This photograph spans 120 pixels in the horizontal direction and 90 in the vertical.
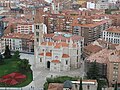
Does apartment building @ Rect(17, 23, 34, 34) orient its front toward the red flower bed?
yes

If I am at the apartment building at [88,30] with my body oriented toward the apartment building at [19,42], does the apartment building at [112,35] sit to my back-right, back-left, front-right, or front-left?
back-left

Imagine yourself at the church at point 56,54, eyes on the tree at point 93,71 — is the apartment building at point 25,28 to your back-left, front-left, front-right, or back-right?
back-left

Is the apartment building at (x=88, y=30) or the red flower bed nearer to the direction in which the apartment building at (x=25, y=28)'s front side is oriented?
the red flower bed

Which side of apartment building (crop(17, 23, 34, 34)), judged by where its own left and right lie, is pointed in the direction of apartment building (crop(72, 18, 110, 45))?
left

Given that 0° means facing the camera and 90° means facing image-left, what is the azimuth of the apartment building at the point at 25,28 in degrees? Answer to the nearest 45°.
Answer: approximately 0°

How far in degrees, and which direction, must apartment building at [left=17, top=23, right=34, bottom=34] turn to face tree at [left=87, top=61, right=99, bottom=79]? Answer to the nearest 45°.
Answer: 0° — it already faces it

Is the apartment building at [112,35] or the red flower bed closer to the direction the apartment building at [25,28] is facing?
the red flower bed

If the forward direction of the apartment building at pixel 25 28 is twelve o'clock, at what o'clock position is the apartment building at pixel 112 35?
the apartment building at pixel 112 35 is roughly at 10 o'clock from the apartment building at pixel 25 28.
